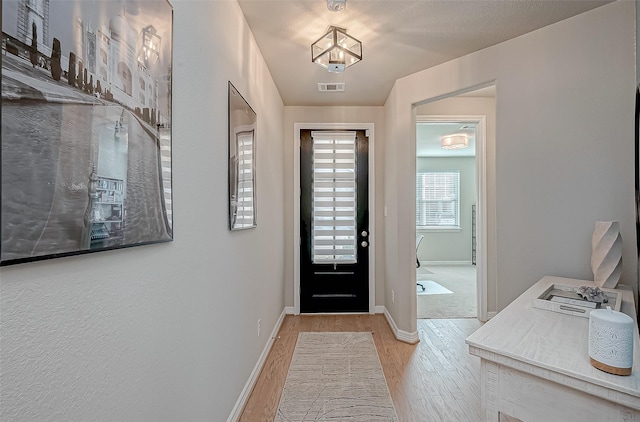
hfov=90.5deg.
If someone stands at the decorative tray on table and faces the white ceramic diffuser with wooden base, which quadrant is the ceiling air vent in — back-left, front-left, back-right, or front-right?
back-right

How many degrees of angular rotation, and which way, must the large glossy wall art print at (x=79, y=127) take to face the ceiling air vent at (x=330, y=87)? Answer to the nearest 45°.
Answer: approximately 90° to its left

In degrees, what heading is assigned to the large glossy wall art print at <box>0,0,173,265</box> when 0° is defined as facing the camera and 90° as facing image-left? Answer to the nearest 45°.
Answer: approximately 315°

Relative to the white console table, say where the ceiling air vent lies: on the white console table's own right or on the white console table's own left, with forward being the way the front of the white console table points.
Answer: on the white console table's own right

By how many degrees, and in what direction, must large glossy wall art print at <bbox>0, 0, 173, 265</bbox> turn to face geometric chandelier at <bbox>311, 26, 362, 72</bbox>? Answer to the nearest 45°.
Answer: approximately 90° to its left

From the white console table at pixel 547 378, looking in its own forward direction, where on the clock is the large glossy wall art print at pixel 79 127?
The large glossy wall art print is roughly at 12 o'clock from the white console table.

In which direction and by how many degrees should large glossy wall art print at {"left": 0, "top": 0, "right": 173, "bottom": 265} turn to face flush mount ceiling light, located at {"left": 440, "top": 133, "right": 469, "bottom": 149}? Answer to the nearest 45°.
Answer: approximately 45° to its left

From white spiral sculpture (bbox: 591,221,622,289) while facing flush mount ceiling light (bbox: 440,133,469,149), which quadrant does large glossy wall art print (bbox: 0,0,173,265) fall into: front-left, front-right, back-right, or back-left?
back-left

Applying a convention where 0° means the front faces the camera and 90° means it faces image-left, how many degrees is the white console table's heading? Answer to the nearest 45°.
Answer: approximately 45°

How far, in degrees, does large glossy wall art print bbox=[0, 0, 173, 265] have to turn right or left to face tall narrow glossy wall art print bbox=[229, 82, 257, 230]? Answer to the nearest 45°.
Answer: approximately 90° to its left

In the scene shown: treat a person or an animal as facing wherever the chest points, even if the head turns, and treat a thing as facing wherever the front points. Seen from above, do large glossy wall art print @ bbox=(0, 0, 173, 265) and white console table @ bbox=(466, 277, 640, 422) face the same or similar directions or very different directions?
very different directions

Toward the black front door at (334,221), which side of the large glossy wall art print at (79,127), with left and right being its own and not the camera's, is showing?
left

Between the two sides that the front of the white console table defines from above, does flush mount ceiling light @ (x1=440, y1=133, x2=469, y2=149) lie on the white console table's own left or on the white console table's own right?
on the white console table's own right

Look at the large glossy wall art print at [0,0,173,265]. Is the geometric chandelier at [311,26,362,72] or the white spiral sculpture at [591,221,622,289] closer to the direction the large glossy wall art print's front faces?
the white spiral sculpture

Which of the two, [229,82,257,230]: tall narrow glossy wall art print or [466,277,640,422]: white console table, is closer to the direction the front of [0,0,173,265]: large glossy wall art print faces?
the white console table
